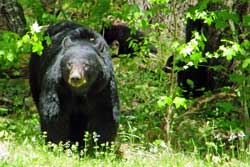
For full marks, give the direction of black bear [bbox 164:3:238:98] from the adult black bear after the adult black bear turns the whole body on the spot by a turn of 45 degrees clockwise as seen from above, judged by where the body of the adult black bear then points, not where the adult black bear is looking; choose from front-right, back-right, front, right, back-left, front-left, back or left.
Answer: back

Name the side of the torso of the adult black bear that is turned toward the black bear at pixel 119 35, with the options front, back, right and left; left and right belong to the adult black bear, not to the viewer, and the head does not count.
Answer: back

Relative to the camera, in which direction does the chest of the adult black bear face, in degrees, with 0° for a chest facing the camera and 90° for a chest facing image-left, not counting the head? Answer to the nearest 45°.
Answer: approximately 0°
